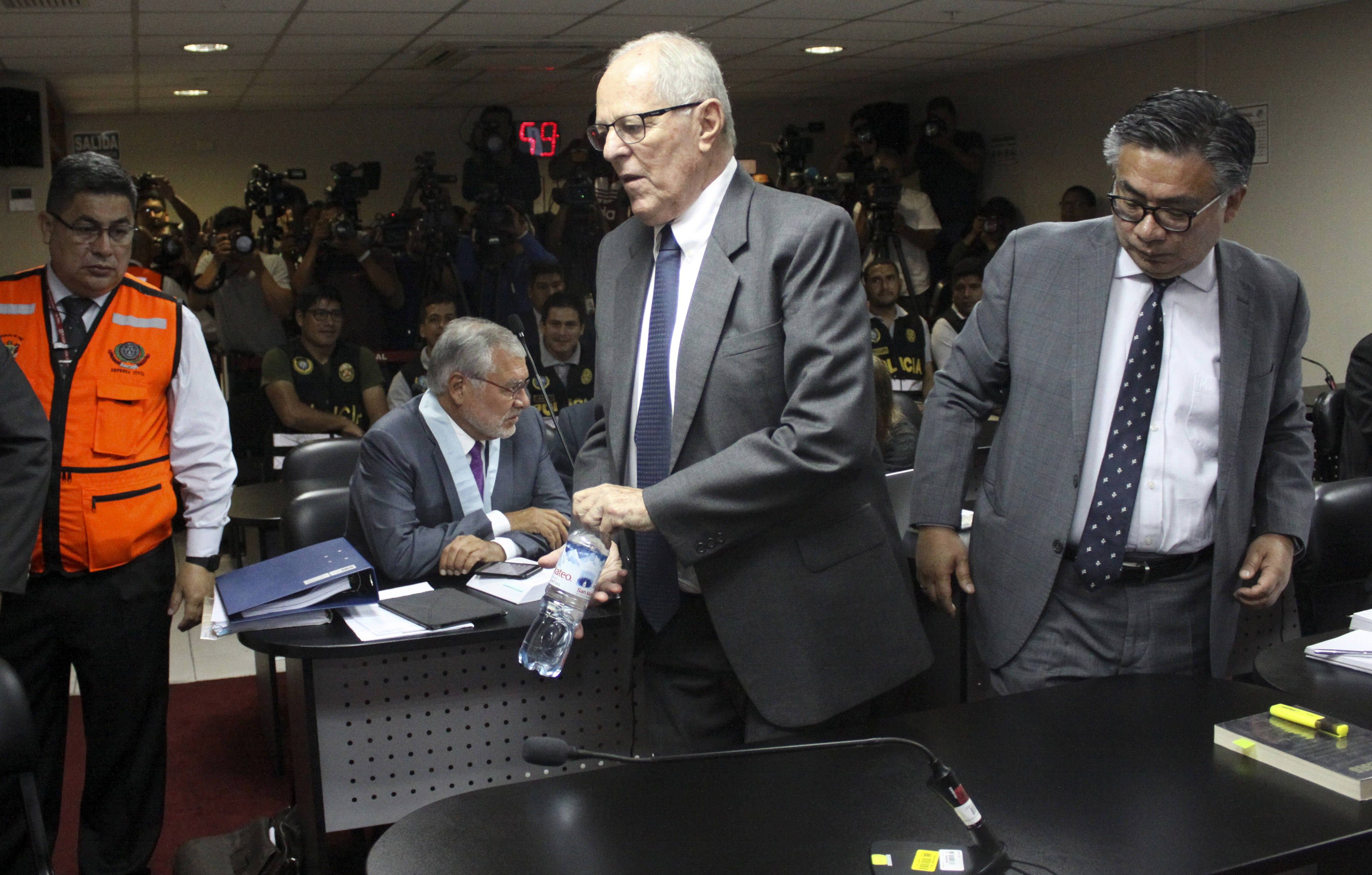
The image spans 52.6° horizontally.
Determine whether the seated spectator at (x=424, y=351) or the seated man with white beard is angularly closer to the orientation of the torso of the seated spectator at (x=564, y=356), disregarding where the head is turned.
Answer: the seated man with white beard

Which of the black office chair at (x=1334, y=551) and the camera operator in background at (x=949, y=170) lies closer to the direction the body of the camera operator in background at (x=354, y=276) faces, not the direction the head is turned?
the black office chair

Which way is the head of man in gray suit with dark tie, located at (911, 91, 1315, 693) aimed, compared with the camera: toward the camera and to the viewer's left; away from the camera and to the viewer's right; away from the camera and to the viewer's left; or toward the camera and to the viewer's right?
toward the camera and to the viewer's left

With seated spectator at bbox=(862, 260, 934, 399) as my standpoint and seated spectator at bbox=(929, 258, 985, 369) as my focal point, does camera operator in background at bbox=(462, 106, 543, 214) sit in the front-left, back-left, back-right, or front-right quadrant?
back-left

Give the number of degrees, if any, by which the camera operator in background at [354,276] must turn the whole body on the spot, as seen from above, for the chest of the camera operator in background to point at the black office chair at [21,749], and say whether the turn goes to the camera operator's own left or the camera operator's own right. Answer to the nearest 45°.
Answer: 0° — they already face it

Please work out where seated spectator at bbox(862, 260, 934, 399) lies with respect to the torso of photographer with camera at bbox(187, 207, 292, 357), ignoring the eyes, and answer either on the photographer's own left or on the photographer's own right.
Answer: on the photographer's own left

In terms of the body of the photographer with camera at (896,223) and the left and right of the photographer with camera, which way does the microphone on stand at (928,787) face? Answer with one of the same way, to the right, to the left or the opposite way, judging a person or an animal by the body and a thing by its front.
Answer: to the right

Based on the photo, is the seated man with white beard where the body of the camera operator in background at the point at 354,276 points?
yes

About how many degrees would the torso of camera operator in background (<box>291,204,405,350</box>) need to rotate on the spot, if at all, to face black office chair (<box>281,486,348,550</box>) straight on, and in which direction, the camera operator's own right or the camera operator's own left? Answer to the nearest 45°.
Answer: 0° — they already face it

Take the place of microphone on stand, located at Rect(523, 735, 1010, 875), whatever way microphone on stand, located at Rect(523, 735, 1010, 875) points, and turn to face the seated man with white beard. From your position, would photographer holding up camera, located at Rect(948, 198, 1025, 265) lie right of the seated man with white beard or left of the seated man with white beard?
right

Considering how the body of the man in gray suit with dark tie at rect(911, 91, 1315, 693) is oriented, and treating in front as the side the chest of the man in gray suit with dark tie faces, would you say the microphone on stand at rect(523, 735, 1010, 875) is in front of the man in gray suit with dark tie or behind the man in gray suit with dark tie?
in front

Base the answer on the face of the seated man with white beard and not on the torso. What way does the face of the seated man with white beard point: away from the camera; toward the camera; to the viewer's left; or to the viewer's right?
to the viewer's right
